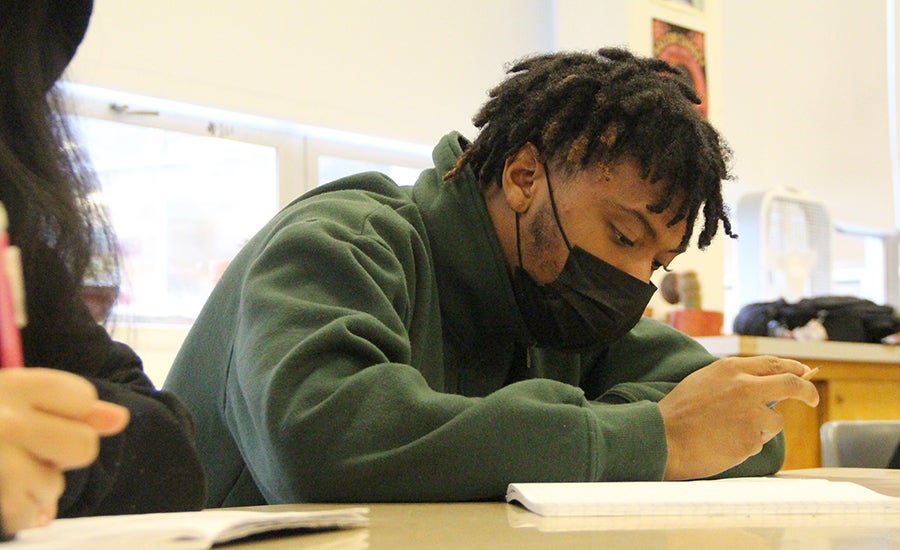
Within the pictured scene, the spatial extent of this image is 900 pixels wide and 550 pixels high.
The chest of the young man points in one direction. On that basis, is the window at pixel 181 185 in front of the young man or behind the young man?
behind

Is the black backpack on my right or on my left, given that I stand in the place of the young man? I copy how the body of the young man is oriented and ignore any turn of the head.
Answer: on my left

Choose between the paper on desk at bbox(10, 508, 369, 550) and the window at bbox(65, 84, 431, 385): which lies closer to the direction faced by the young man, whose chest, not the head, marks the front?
the paper on desk

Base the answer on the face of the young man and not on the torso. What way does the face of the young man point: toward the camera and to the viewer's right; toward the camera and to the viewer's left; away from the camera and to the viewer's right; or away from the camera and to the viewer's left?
toward the camera and to the viewer's right

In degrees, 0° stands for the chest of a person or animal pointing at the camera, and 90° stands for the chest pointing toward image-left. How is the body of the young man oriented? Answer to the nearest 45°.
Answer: approximately 315°

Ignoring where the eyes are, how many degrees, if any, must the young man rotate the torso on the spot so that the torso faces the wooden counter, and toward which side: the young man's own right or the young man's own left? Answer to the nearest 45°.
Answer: approximately 90° to the young man's own left
